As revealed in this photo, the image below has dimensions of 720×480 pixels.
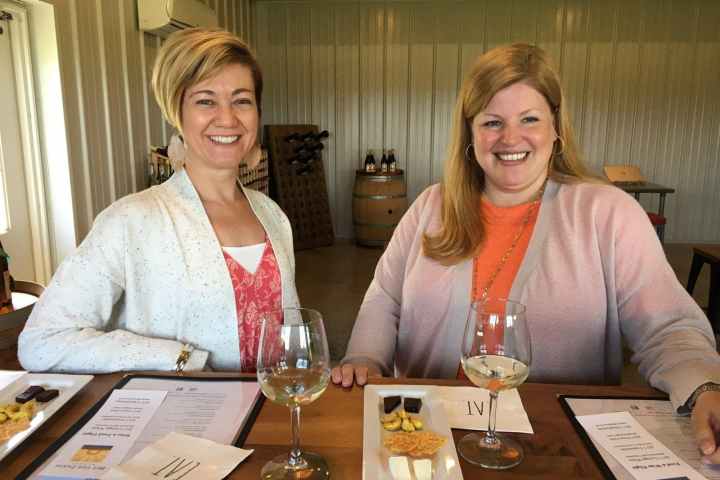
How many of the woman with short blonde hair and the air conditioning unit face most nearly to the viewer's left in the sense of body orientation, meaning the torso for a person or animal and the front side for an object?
0

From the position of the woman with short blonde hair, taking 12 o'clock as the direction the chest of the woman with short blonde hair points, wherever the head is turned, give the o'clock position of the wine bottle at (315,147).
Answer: The wine bottle is roughly at 8 o'clock from the woman with short blonde hair.

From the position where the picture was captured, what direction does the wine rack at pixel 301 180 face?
facing the viewer and to the right of the viewer

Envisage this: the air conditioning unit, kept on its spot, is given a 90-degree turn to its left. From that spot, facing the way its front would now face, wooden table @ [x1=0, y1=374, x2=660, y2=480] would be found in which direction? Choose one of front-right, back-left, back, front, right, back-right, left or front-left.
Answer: back-right

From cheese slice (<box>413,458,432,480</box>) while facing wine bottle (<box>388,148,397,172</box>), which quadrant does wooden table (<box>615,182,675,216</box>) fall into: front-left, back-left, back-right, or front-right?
front-right

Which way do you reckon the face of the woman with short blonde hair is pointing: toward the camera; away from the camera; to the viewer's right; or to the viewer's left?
toward the camera

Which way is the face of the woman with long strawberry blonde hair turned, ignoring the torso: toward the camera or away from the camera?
toward the camera

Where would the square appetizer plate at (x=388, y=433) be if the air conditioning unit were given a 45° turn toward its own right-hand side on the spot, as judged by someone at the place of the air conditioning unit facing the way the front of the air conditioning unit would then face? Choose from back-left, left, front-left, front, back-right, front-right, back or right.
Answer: front

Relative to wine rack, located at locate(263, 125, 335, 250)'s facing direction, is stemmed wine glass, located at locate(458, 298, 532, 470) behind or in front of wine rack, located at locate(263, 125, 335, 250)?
in front

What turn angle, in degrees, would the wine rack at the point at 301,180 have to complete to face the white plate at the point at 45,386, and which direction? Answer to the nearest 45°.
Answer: approximately 45° to its right

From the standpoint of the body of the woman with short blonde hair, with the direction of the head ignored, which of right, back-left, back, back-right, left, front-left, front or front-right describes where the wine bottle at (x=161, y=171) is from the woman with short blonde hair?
back-left

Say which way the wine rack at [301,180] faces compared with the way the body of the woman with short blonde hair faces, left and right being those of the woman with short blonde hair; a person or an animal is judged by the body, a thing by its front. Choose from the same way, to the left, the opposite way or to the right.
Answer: the same way

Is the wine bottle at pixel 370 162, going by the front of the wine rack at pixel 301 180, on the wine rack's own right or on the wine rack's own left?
on the wine rack's own left

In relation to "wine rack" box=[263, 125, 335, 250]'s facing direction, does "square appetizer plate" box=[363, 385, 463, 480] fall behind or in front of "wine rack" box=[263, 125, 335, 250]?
in front

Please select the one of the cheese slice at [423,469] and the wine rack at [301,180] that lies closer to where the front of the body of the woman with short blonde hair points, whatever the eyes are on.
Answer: the cheese slice
